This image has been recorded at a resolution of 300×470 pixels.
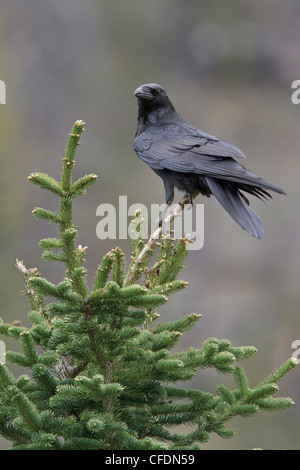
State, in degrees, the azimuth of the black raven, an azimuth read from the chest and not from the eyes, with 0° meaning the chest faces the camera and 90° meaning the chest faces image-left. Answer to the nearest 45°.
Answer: approximately 90°
